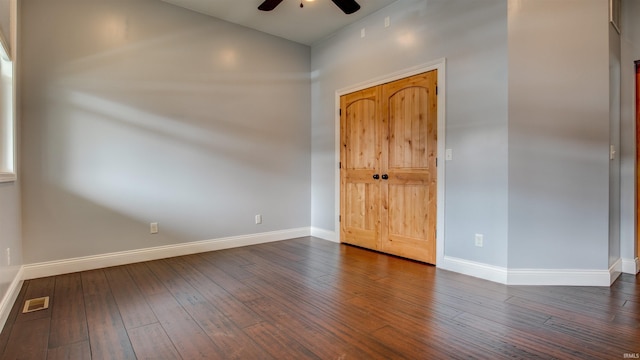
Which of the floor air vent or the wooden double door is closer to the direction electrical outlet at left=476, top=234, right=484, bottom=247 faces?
the floor air vent

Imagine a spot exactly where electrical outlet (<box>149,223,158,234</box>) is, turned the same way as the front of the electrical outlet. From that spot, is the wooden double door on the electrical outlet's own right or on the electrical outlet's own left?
on the electrical outlet's own left

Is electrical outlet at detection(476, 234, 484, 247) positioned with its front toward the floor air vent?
yes

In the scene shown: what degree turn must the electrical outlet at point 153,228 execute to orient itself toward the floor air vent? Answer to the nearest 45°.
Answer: approximately 45° to its right

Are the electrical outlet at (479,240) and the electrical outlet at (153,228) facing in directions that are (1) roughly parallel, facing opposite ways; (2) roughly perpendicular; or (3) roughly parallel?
roughly perpendicular

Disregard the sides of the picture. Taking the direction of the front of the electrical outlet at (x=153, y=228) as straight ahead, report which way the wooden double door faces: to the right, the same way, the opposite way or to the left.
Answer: to the right

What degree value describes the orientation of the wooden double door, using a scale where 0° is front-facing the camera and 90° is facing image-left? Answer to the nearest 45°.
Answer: approximately 45°

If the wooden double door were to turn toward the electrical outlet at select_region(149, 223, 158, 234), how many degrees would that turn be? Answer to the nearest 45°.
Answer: approximately 45° to its right

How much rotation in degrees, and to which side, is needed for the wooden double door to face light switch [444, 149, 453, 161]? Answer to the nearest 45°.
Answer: approximately 90° to its left

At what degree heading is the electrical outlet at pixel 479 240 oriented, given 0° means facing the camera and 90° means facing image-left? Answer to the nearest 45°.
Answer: approximately 45°
